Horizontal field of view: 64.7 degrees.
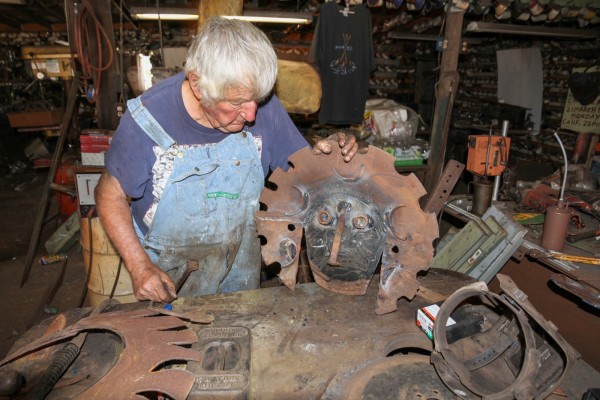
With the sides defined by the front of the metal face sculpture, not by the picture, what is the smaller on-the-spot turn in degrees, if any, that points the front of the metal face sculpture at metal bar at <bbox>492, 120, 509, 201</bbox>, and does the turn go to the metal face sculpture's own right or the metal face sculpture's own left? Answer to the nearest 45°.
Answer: approximately 135° to the metal face sculpture's own left

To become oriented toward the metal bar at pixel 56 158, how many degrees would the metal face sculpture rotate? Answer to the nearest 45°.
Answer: approximately 135° to its right

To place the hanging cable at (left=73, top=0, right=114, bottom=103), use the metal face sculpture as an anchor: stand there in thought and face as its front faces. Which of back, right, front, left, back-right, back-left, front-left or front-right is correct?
back-right

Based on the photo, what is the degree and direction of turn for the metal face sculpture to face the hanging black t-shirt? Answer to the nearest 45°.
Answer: approximately 180°

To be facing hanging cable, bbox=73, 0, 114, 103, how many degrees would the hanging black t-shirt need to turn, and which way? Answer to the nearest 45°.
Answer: approximately 45° to its right

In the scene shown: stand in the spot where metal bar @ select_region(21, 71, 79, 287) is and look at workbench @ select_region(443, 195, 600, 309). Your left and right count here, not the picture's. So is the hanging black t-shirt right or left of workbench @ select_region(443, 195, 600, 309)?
left

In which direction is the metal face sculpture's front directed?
toward the camera

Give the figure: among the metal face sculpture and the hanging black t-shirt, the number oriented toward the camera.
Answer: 2

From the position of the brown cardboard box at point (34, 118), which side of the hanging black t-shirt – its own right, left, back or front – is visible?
right

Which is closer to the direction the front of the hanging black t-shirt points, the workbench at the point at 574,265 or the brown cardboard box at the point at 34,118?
the workbench

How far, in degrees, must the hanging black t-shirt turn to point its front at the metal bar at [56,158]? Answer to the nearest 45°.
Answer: approximately 90° to its right

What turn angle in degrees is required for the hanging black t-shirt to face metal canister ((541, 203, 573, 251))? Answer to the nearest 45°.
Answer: approximately 45° to its left

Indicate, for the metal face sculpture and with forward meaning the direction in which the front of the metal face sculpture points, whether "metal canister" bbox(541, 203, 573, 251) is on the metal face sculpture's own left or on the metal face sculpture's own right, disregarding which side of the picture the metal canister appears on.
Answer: on the metal face sculpture's own left

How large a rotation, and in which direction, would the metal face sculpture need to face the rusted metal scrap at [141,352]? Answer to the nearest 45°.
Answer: approximately 45° to its right

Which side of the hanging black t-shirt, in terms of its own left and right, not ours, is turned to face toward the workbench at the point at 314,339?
front

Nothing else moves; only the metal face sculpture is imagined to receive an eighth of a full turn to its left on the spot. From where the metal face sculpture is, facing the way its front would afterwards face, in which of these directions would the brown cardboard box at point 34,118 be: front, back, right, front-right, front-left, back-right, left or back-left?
back

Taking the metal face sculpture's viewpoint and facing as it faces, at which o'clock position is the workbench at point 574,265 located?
The workbench is roughly at 8 o'clock from the metal face sculpture.
